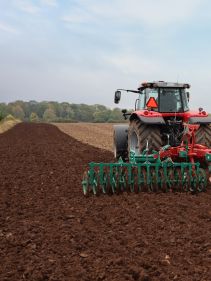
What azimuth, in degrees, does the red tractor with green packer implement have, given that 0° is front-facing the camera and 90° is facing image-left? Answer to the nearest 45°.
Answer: approximately 180°
